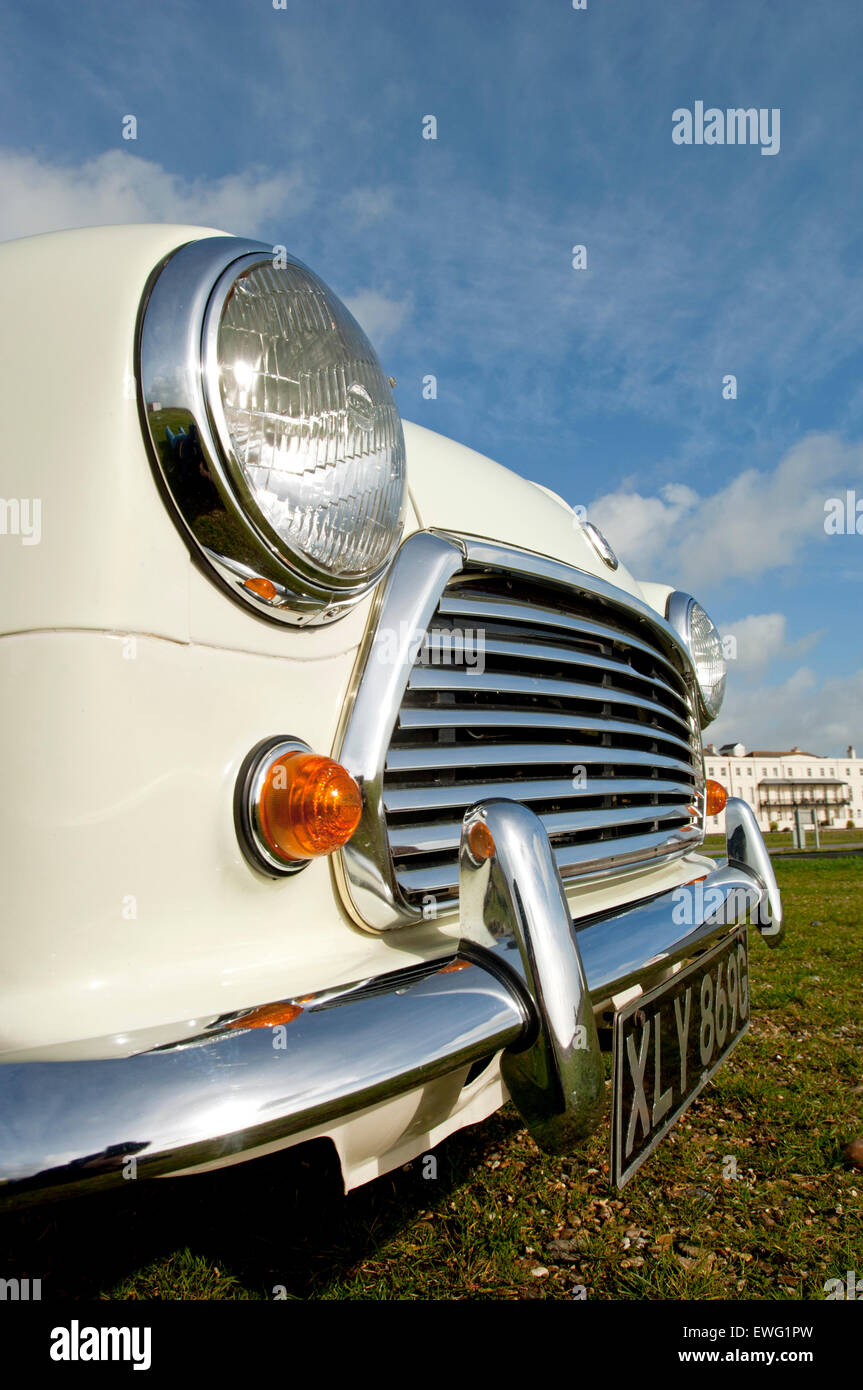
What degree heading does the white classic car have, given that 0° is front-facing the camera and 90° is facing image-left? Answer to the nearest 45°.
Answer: approximately 315°
